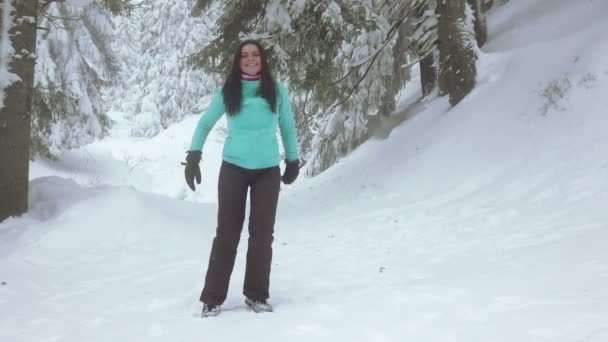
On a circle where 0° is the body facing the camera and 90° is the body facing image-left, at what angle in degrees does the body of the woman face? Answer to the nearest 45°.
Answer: approximately 0°

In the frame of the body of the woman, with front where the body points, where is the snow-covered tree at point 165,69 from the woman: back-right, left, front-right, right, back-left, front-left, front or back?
back

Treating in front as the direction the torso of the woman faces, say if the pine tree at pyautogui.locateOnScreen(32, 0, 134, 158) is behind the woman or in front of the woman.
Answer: behind

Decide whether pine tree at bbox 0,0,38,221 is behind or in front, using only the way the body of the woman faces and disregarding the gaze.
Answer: behind

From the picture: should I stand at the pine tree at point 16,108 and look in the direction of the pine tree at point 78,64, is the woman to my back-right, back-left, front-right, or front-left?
back-right
